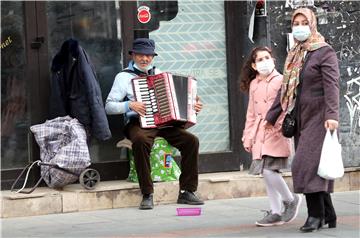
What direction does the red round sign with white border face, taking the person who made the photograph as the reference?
facing the viewer

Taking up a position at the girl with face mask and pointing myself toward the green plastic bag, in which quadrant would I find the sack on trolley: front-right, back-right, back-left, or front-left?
front-left

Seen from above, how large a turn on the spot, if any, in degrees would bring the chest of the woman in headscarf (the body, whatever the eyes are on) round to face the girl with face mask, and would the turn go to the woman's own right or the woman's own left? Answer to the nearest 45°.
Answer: approximately 90° to the woman's own right

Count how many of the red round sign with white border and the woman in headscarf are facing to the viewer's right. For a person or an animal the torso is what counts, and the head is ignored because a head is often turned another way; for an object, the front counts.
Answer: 0

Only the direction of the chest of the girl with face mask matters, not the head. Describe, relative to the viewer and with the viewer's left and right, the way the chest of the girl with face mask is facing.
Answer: facing the viewer and to the left of the viewer

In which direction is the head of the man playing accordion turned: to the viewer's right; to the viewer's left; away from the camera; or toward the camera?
toward the camera

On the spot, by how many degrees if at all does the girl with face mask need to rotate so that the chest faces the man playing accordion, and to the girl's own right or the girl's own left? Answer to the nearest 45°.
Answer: approximately 90° to the girl's own right

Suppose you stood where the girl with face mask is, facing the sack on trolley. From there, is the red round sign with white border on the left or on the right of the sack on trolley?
right

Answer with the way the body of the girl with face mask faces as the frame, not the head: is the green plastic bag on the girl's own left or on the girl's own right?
on the girl's own right

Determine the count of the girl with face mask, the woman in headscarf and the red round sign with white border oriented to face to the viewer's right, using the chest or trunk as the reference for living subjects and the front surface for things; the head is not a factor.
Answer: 0

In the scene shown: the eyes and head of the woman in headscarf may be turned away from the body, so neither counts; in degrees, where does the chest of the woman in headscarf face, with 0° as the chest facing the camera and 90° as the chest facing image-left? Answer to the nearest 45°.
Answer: approximately 45°

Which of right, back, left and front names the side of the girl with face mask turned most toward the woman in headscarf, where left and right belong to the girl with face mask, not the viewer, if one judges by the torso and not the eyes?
left
